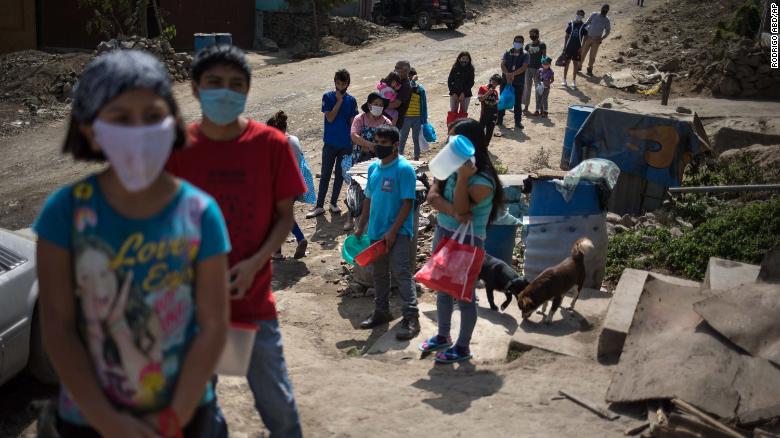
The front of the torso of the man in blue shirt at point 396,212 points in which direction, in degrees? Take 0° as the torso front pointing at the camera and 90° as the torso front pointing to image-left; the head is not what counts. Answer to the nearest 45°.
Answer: approximately 45°

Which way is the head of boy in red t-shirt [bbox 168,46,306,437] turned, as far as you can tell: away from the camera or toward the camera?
toward the camera

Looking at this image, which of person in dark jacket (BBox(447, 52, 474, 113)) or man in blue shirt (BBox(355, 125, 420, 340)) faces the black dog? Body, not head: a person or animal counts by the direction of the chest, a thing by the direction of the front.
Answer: the person in dark jacket

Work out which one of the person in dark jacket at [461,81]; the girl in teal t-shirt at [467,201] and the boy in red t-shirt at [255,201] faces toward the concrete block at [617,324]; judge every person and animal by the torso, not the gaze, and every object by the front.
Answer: the person in dark jacket

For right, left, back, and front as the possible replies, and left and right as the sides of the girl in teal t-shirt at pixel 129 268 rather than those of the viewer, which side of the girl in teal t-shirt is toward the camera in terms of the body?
front

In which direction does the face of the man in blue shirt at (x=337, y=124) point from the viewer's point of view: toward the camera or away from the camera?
toward the camera

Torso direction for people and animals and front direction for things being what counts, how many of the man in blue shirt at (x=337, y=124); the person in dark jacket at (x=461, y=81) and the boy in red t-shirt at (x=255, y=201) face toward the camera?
3

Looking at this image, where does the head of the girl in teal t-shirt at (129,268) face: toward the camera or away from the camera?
toward the camera

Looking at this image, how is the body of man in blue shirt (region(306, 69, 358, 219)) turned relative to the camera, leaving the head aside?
toward the camera

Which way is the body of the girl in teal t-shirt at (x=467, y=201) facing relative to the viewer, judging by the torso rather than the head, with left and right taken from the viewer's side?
facing the viewer and to the left of the viewer

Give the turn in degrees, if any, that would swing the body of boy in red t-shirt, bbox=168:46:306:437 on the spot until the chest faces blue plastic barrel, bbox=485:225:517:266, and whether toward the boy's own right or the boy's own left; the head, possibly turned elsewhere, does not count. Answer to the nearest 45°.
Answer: approximately 135° to the boy's own left

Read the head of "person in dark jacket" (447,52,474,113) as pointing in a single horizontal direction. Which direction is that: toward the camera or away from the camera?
toward the camera

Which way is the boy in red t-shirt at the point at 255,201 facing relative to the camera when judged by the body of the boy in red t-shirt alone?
toward the camera

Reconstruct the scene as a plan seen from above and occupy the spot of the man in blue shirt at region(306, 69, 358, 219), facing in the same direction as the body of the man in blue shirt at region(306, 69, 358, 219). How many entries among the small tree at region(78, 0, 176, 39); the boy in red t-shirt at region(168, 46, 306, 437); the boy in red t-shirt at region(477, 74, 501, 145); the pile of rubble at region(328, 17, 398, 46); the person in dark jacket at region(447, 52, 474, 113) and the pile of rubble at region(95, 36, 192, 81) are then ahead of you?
1

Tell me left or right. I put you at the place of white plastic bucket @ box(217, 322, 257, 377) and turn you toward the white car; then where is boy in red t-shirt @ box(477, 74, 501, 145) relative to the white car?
right
